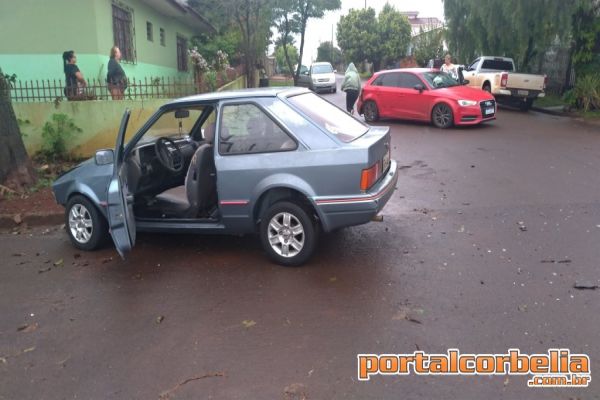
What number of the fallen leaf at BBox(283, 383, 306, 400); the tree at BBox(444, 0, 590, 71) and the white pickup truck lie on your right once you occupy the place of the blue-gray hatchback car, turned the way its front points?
2

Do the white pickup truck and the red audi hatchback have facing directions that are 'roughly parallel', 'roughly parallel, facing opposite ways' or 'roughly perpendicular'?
roughly parallel, facing opposite ways

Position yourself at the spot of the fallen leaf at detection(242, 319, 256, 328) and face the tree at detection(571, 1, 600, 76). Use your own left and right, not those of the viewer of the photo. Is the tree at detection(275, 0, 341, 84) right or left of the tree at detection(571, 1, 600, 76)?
left

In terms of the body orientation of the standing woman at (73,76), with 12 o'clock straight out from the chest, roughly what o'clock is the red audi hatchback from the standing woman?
The red audi hatchback is roughly at 12 o'clock from the standing woman.

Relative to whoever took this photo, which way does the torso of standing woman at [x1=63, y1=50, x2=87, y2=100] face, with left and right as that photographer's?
facing to the right of the viewer

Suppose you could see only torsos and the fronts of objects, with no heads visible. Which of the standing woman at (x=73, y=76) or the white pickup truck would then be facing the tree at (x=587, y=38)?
the standing woman

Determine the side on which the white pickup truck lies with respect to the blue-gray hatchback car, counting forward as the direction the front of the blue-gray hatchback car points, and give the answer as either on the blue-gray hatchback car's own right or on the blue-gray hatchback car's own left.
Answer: on the blue-gray hatchback car's own right

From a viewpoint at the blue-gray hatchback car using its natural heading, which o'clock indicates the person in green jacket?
The person in green jacket is roughly at 2 o'clock from the blue-gray hatchback car.

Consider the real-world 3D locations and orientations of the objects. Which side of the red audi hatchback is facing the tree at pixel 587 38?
left

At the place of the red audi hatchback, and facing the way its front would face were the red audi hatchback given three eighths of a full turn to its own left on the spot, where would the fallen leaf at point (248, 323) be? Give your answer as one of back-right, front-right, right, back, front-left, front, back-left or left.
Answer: back

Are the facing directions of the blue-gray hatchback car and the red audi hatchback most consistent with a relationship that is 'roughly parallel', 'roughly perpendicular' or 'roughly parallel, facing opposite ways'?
roughly parallel, facing opposite ways

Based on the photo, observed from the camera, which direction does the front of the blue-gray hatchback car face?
facing away from the viewer and to the left of the viewer

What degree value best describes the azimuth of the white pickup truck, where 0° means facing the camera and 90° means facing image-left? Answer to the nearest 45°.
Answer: approximately 135°

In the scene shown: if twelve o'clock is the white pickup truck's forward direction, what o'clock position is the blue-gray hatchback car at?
The blue-gray hatchback car is roughly at 8 o'clock from the white pickup truck.

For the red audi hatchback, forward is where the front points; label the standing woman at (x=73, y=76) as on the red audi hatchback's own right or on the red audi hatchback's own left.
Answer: on the red audi hatchback's own right

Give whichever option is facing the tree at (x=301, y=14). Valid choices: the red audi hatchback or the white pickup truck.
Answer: the white pickup truck
